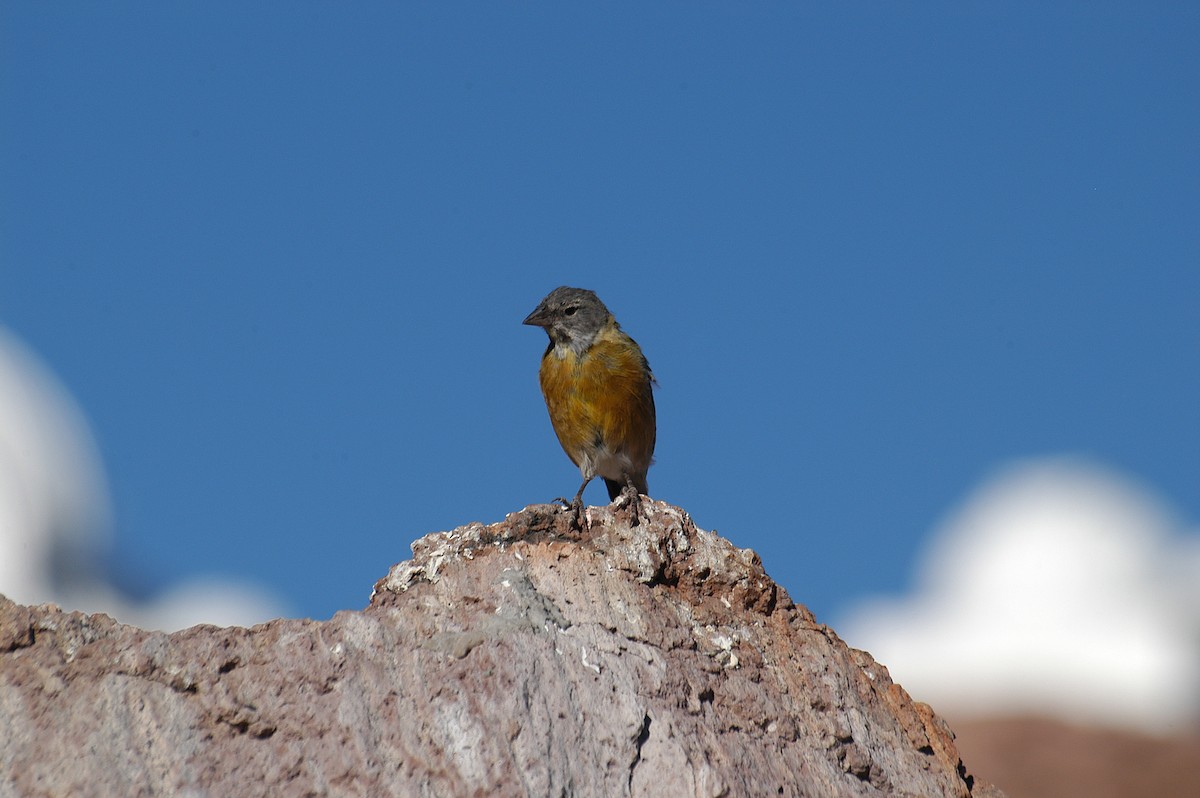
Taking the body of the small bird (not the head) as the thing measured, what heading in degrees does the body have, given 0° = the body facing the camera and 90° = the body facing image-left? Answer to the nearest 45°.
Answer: approximately 45°
